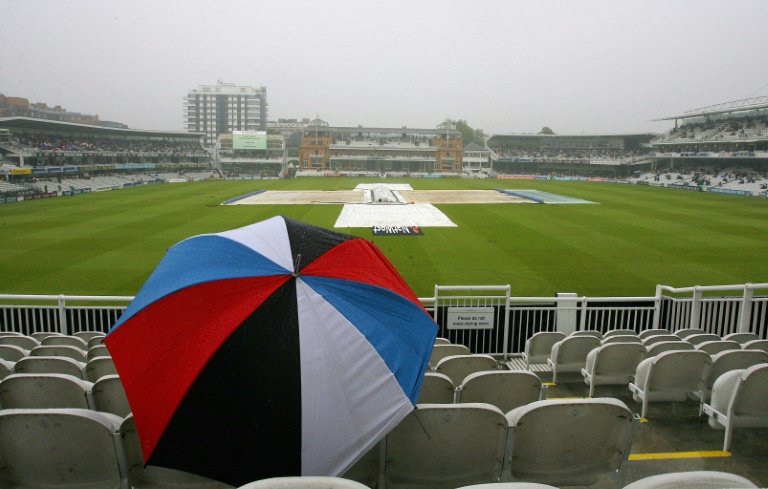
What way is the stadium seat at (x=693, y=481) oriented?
away from the camera

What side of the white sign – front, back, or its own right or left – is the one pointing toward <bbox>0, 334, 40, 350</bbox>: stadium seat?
right

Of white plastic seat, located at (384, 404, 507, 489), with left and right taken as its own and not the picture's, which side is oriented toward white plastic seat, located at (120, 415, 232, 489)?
left

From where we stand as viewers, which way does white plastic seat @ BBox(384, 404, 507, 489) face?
facing away from the viewer

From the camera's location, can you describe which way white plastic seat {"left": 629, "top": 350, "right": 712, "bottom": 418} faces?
facing away from the viewer and to the left of the viewer

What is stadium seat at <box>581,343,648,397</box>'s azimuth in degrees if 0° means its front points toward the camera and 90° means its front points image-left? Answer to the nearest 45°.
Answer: approximately 135°

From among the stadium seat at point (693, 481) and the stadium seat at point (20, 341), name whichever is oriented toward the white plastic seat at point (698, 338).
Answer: the stadium seat at point (693, 481)

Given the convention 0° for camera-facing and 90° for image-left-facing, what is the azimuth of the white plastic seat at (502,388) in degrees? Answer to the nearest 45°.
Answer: approximately 180°

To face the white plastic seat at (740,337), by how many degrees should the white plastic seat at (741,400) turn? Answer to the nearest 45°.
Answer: approximately 45° to its right

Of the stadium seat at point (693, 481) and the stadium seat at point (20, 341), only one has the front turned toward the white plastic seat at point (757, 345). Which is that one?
the stadium seat at point (693, 481)

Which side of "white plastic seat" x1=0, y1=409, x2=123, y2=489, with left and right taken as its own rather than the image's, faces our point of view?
back

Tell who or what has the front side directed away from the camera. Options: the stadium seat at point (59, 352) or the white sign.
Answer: the stadium seat

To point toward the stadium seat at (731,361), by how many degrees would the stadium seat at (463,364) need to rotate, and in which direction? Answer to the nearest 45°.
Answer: approximately 90° to its right

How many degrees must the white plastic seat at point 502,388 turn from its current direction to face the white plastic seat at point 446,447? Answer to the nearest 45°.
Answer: approximately 180°

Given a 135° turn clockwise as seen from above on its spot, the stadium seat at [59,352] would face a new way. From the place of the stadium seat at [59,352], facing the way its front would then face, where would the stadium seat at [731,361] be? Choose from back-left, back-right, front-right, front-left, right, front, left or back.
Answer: front

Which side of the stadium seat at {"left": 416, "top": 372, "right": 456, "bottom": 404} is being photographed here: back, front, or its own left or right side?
back

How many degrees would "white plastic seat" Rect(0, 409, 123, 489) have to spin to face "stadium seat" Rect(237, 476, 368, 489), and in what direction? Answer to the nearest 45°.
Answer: approximately 135° to its right

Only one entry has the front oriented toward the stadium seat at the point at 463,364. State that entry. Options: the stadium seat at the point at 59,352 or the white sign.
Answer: the white sign

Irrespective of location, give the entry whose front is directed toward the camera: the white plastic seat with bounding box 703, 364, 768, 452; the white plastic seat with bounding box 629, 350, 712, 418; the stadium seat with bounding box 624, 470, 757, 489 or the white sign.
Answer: the white sign
